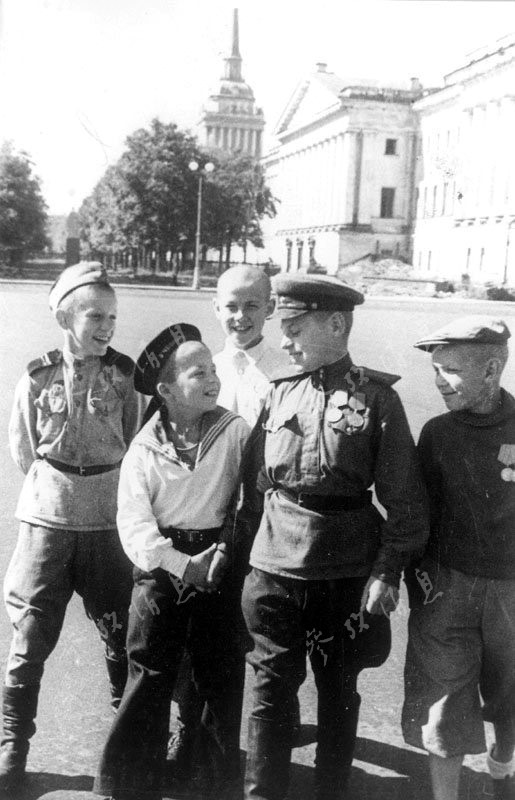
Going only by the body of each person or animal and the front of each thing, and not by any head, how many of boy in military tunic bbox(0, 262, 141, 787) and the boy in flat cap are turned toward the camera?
2

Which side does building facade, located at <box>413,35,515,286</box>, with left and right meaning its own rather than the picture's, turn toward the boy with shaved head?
front

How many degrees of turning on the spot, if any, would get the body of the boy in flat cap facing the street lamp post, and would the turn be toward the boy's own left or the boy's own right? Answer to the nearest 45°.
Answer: approximately 135° to the boy's own right

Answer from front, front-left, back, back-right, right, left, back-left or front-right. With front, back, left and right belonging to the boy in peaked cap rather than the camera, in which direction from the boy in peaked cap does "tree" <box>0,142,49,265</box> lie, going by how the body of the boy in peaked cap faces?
right

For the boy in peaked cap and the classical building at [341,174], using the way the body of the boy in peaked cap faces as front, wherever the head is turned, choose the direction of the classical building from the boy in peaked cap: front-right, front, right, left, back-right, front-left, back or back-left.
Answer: back-right

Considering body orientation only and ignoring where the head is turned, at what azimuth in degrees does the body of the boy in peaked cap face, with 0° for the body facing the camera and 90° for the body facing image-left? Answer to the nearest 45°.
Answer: approximately 45°

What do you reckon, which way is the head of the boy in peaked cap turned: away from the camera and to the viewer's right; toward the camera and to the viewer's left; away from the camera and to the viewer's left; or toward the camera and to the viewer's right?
toward the camera and to the viewer's left

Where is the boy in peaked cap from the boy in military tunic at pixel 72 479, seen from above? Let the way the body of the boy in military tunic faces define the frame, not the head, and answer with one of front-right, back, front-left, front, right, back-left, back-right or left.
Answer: front-left

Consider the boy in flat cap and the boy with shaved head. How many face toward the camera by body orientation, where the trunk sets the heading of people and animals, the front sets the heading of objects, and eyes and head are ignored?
2
